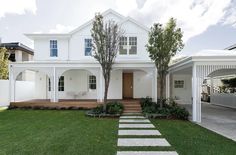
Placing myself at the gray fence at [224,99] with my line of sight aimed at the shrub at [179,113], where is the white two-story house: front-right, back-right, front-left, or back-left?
front-right

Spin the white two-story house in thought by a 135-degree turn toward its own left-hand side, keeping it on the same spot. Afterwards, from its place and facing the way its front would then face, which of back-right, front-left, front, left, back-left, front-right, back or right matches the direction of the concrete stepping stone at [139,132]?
back-right

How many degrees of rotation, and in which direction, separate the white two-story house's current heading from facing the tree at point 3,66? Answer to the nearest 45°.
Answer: approximately 135° to its right

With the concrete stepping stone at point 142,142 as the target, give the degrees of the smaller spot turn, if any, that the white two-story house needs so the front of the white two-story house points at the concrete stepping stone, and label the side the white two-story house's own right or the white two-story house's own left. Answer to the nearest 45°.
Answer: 0° — it already faces it

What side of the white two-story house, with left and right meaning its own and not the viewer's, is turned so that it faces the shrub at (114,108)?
front

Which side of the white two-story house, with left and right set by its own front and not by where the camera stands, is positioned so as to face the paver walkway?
front

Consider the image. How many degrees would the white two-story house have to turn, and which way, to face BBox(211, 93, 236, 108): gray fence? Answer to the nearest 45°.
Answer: approximately 90° to its left

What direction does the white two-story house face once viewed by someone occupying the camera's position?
facing the viewer

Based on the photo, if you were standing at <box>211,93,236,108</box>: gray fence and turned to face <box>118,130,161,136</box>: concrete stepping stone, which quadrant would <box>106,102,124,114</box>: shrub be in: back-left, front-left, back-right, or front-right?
front-right

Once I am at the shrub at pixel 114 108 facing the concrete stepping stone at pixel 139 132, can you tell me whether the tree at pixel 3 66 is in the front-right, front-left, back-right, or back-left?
back-right

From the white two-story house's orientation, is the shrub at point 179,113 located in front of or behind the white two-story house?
in front

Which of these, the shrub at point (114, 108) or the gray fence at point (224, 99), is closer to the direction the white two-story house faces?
the shrub

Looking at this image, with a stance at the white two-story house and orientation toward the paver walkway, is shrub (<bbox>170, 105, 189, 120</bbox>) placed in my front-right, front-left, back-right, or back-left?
front-left
